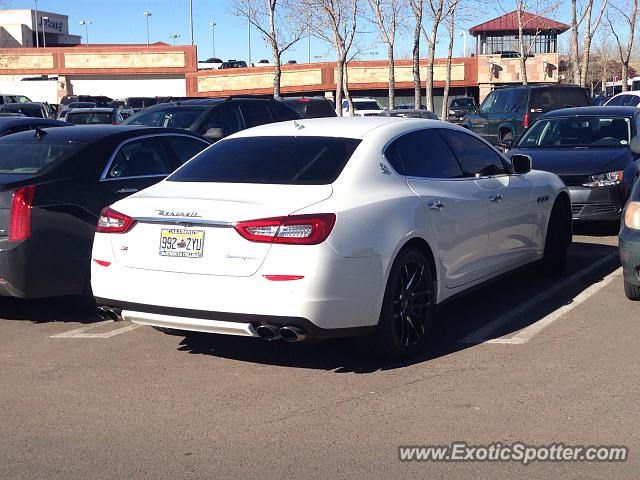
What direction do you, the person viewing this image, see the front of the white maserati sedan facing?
facing away from the viewer and to the right of the viewer

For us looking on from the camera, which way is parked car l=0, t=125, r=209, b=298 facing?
facing away from the viewer and to the right of the viewer

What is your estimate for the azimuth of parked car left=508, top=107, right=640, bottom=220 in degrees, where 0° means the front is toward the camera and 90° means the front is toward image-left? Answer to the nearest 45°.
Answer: approximately 45°

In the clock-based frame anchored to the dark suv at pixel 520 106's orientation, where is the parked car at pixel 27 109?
The parked car is roughly at 11 o'clock from the dark suv.

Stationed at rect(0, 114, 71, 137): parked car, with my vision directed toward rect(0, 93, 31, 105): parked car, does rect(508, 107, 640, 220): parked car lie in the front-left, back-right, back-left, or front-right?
back-right

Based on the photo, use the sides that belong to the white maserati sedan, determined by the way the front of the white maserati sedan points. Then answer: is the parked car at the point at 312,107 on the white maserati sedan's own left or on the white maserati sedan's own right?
on the white maserati sedan's own left

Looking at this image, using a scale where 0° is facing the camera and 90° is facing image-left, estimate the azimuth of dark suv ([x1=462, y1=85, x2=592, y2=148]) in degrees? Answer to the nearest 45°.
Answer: approximately 135°
